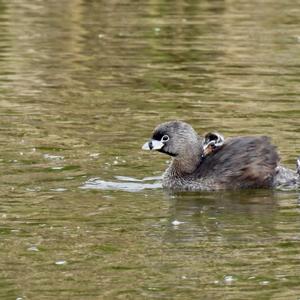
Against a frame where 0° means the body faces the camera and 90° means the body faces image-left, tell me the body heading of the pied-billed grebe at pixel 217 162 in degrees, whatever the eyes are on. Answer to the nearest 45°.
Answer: approximately 90°
